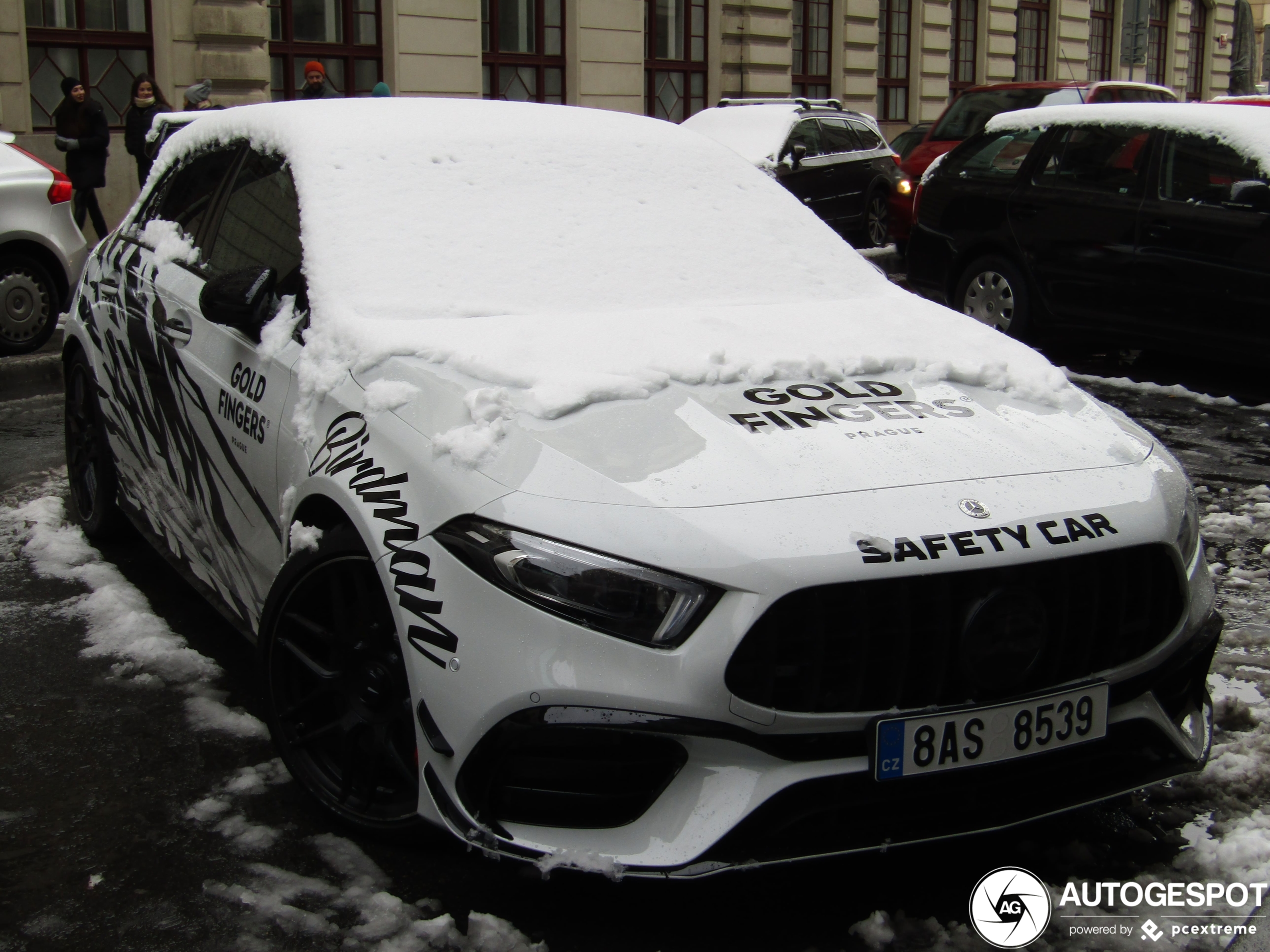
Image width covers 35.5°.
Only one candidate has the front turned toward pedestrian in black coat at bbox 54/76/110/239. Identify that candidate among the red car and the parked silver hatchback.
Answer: the red car

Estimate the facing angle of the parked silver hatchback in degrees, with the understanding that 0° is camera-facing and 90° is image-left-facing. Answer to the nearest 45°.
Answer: approximately 90°

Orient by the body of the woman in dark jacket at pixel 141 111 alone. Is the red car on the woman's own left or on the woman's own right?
on the woman's own left

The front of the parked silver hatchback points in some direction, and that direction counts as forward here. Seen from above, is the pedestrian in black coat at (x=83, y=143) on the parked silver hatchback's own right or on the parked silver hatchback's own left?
on the parked silver hatchback's own right

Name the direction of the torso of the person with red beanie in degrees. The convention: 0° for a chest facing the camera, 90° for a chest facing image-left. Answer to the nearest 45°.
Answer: approximately 0°

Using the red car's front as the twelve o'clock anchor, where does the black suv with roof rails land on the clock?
The black suv with roof rails is roughly at 12 o'clock from the red car.

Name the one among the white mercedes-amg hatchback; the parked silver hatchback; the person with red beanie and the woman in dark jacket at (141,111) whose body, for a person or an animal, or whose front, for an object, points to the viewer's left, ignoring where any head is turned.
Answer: the parked silver hatchback

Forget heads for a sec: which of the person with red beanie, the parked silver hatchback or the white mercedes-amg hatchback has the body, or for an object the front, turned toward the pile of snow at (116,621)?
the person with red beanie

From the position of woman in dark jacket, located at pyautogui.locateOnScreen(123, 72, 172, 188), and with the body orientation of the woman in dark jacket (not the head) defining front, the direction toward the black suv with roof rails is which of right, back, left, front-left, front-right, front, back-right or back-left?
left
